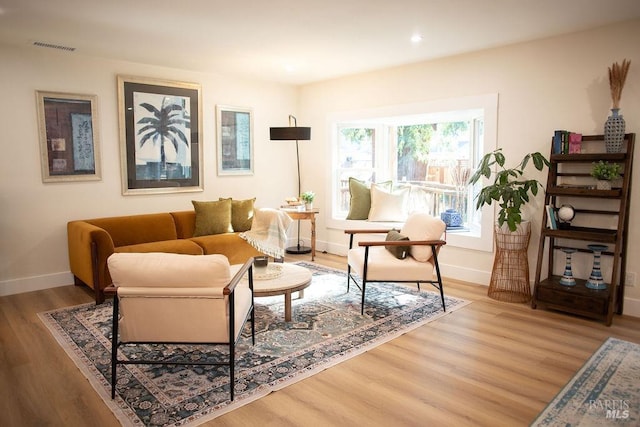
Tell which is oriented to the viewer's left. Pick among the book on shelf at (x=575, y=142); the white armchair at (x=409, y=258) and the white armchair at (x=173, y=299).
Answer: the white armchair at (x=409, y=258)

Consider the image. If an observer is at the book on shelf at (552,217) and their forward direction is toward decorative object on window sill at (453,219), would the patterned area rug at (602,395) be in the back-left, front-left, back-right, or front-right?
back-left

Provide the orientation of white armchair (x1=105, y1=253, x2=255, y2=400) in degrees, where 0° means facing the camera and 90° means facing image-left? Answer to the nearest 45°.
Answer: approximately 180°

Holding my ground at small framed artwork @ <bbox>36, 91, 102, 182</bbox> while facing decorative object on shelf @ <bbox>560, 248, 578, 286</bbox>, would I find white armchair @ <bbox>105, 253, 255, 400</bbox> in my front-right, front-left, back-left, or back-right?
front-right

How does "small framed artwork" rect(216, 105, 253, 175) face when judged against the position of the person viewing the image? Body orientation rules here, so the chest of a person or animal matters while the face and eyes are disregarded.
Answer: facing the viewer and to the right of the viewer

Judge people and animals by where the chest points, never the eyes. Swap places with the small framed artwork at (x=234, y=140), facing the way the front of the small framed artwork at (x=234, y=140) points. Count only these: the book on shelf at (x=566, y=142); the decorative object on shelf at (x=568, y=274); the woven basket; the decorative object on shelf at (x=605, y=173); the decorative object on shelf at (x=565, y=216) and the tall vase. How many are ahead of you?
6

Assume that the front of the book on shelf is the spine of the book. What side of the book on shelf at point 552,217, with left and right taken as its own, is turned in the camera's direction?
front

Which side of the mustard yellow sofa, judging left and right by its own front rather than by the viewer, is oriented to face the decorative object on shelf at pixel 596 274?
front

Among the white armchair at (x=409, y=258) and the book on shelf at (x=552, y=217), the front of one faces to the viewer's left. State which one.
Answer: the white armchair

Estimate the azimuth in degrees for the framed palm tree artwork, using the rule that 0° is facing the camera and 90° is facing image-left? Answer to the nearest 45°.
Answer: approximately 315°
